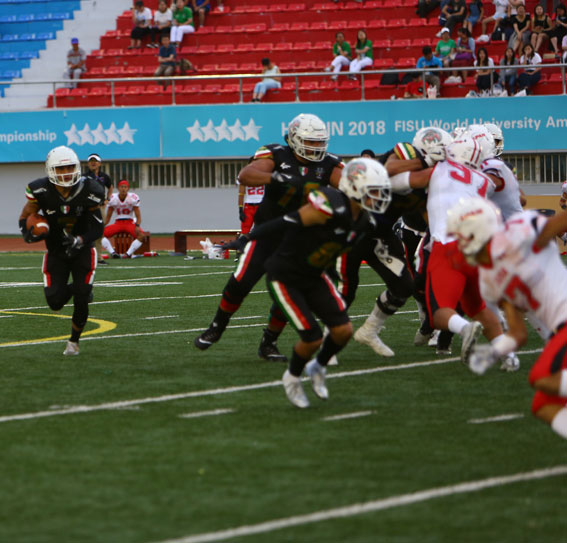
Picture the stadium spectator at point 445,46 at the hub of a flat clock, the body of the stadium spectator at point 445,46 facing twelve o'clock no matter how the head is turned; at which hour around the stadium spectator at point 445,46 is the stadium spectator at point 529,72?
the stadium spectator at point 529,72 is roughly at 10 o'clock from the stadium spectator at point 445,46.

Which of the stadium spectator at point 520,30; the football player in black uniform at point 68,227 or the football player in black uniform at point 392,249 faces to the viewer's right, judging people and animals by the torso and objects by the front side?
the football player in black uniform at point 392,249

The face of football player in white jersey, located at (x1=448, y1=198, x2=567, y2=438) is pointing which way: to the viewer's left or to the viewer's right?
to the viewer's left

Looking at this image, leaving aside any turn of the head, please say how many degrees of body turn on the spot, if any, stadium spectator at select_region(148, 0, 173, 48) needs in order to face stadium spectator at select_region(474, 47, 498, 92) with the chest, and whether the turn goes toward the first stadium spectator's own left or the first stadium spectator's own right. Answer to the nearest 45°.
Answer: approximately 90° to the first stadium spectator's own left

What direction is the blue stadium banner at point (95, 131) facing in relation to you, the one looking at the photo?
facing the viewer

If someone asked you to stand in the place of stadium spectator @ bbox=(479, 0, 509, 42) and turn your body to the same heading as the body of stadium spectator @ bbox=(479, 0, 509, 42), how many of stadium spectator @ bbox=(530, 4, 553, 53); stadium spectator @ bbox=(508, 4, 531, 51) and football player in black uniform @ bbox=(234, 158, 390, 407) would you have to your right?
0

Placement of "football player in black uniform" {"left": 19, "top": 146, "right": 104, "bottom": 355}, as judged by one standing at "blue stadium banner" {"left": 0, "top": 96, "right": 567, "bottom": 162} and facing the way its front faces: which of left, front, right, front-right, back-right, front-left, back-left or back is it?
front

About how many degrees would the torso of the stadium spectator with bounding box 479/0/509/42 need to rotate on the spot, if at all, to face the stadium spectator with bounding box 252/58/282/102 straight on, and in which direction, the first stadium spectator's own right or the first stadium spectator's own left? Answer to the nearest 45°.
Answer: approximately 45° to the first stadium spectator's own right

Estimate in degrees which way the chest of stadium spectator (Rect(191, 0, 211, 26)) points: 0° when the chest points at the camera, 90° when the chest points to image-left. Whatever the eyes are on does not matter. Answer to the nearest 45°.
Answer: approximately 0°

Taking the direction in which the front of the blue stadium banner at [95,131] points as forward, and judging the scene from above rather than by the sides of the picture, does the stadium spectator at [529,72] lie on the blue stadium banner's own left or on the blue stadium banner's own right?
on the blue stadium banner's own left

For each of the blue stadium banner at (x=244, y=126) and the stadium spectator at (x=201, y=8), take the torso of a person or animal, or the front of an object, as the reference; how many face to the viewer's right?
0

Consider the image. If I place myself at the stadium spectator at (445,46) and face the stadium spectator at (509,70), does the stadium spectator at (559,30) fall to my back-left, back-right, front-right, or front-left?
front-left

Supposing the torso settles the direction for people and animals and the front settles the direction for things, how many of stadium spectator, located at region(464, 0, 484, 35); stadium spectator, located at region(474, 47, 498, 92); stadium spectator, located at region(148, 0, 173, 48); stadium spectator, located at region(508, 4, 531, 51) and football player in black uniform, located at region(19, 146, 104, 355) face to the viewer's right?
0

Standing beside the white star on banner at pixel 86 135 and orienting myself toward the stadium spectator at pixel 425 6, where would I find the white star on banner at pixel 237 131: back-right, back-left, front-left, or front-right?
front-right

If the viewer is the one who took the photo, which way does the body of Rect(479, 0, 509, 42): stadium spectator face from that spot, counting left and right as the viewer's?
facing the viewer and to the left of the viewer

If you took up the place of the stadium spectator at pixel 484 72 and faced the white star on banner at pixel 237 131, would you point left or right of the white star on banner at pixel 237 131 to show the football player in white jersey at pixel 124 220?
left

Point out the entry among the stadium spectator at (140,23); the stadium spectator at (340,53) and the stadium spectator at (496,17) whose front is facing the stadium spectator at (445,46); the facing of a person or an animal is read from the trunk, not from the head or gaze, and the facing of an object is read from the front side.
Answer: the stadium spectator at (496,17)
